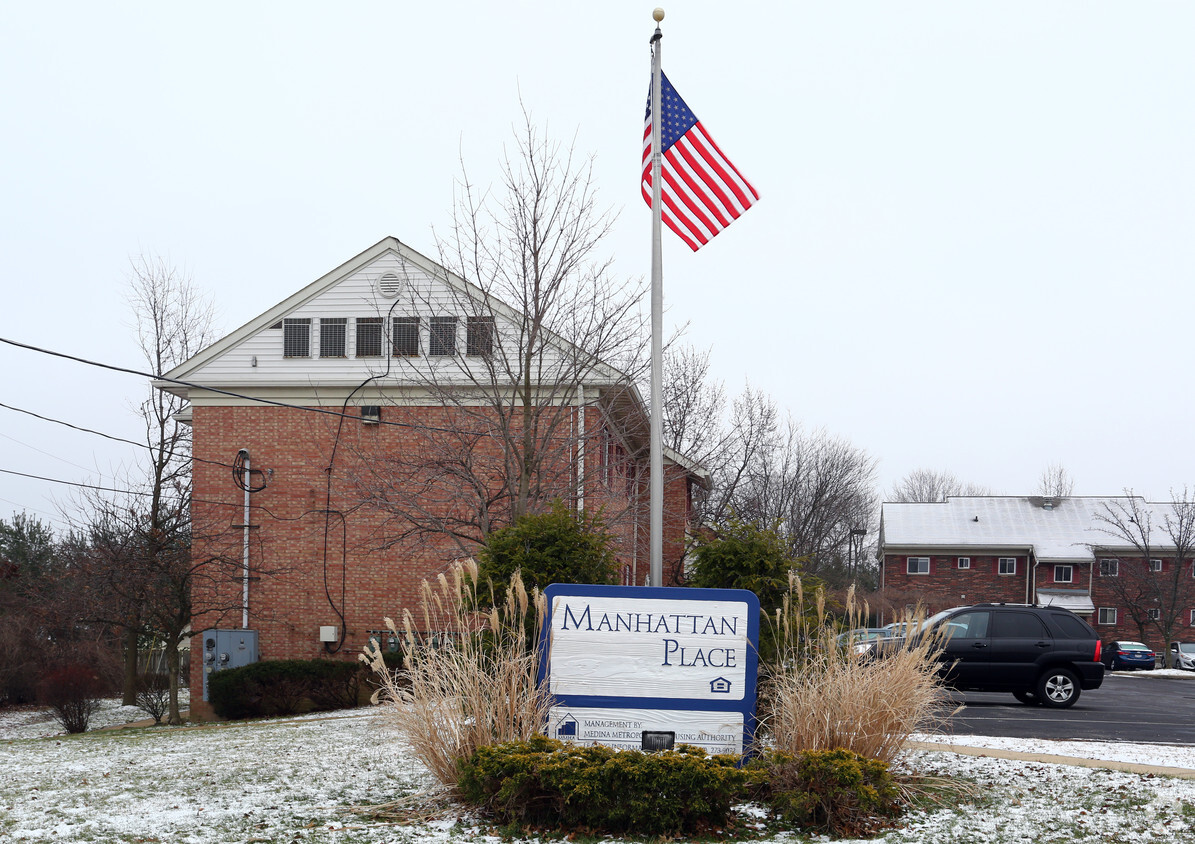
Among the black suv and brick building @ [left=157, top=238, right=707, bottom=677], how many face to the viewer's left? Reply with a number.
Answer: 1

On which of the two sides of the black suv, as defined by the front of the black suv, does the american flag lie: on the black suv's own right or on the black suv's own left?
on the black suv's own left

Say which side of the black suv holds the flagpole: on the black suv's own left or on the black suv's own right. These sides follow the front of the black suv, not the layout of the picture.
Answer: on the black suv's own left

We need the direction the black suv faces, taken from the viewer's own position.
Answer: facing to the left of the viewer

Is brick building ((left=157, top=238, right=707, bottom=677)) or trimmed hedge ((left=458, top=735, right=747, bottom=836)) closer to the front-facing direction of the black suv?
the brick building

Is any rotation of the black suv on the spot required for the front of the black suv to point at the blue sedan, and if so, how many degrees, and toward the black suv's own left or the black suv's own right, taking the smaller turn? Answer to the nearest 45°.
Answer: approximately 90° to the black suv's own right

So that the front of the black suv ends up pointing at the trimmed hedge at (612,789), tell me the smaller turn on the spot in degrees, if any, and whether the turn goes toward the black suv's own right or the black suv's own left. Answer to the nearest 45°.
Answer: approximately 90° to the black suv's own left

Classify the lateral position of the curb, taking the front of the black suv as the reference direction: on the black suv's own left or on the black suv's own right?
on the black suv's own left

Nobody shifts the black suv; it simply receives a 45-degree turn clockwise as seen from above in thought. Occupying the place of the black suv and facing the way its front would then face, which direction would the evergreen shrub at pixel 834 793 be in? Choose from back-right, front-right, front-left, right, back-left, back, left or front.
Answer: back-left
